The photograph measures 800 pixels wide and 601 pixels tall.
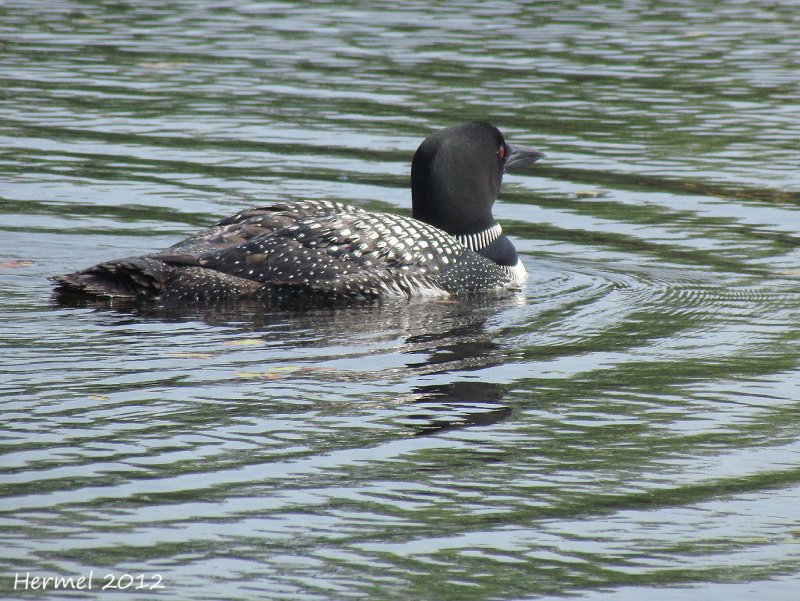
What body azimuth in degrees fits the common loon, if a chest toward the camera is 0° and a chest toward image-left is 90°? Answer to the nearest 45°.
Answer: approximately 270°
